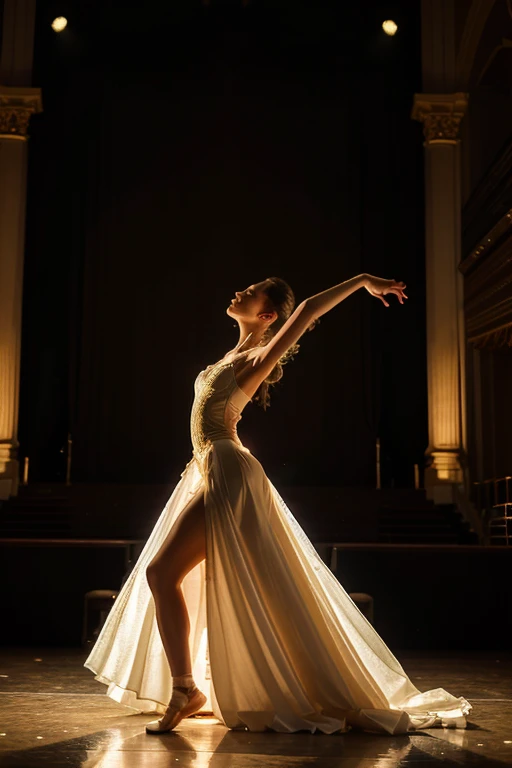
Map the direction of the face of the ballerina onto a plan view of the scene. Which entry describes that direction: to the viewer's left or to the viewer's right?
to the viewer's left

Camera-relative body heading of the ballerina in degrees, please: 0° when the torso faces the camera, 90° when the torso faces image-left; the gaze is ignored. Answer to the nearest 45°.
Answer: approximately 90°

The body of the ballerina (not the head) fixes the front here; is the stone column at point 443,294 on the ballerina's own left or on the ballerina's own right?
on the ballerina's own right

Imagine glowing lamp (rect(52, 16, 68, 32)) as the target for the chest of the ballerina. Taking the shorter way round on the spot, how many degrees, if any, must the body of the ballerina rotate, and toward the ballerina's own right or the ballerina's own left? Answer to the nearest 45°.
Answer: approximately 90° to the ballerina's own right

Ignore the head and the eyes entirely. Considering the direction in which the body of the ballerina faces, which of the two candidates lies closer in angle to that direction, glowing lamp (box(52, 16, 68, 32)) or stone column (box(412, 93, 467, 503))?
the glowing lamp
